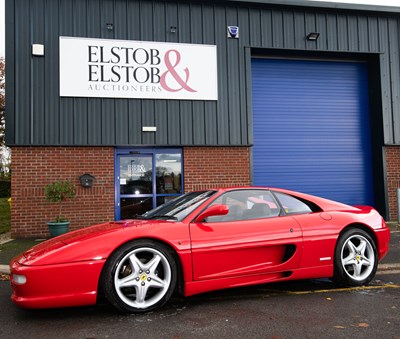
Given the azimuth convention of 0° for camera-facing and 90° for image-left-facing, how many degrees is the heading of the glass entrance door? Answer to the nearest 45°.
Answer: approximately 0°

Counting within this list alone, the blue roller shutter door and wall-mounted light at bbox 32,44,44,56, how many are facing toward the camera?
2

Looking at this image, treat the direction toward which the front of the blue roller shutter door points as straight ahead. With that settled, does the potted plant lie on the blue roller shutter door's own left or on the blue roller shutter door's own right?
on the blue roller shutter door's own right

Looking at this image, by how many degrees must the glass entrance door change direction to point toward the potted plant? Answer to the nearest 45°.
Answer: approximately 45° to its right

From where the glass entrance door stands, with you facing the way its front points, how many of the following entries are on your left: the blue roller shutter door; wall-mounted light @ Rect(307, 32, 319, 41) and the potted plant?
2

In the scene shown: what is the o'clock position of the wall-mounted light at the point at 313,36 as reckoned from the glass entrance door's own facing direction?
The wall-mounted light is roughly at 9 o'clock from the glass entrance door.

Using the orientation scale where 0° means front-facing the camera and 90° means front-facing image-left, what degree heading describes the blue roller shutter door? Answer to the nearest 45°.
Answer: approximately 0°

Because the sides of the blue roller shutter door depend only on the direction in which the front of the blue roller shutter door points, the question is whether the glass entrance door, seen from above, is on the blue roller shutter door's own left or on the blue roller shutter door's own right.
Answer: on the blue roller shutter door's own right
